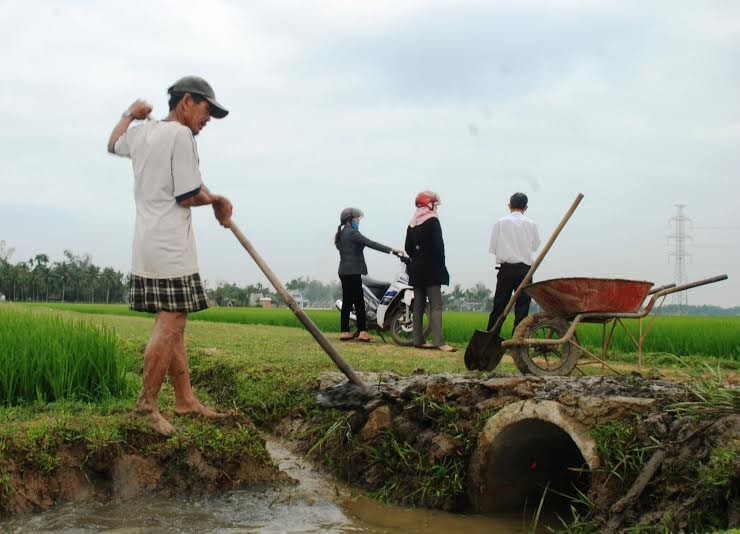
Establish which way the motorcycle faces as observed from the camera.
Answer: facing the viewer and to the right of the viewer

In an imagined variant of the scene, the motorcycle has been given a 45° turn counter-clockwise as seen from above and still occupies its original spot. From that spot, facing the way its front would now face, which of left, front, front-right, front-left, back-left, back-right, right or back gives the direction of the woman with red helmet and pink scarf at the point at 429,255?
right

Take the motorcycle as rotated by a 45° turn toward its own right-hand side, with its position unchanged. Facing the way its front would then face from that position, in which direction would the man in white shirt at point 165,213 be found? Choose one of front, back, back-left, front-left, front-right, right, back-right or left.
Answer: front

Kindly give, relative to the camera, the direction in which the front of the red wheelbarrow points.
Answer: facing to the left of the viewer

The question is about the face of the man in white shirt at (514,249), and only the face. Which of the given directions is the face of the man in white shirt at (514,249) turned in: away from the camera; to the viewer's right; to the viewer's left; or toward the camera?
away from the camera

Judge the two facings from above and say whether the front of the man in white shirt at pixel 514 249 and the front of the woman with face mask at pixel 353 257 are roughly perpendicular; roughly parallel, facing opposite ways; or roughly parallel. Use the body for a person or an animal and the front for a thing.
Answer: roughly perpendicular

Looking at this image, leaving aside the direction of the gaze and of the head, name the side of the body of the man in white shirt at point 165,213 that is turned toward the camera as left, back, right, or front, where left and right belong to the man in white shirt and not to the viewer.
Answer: right

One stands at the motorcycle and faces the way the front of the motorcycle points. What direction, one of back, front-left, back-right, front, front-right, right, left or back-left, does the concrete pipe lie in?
front-right

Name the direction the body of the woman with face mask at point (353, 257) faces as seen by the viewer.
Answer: to the viewer's right

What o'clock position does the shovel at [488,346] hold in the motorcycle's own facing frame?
The shovel is roughly at 1 o'clock from the motorcycle.

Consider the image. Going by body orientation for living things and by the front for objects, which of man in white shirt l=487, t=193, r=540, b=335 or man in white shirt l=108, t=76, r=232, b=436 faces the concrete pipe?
man in white shirt l=108, t=76, r=232, b=436

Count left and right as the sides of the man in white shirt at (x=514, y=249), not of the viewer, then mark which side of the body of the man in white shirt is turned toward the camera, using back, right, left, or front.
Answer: back

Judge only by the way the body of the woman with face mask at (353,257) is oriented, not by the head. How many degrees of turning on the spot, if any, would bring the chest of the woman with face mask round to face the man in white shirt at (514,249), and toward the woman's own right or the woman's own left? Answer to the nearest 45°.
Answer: approximately 45° to the woman's own right

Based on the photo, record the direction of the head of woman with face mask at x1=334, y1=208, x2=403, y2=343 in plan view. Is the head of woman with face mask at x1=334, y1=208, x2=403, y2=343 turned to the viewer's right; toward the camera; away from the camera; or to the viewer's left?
to the viewer's right

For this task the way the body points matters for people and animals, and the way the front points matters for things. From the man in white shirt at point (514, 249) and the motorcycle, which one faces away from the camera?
the man in white shirt

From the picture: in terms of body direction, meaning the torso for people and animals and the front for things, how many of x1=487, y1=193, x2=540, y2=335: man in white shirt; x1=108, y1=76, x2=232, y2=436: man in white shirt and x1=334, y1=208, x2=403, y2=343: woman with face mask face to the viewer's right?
2

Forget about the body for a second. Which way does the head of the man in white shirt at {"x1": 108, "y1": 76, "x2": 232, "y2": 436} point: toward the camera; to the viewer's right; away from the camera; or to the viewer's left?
to the viewer's right
